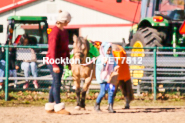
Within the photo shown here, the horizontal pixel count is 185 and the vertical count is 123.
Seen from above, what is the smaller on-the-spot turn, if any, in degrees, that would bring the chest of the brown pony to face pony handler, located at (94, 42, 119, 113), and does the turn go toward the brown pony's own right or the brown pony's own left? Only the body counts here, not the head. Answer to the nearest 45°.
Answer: approximately 90° to the brown pony's own left

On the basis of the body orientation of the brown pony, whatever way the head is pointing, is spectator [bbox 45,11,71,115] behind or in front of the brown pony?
in front

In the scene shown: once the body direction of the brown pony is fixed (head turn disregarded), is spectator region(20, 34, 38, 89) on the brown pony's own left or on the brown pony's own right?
on the brown pony's own right

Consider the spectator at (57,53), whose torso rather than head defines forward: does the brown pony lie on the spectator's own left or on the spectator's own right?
on the spectator's own left

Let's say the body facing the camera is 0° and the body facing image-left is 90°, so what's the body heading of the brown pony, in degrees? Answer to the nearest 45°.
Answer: approximately 45°

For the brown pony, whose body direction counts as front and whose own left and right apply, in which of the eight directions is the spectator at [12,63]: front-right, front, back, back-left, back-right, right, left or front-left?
right

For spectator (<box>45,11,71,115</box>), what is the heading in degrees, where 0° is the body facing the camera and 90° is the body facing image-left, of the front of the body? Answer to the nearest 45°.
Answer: approximately 270°

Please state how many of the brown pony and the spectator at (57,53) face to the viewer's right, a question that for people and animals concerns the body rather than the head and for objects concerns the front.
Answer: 1

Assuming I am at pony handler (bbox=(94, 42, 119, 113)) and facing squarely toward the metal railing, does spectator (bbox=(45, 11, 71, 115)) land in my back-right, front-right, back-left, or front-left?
back-left
